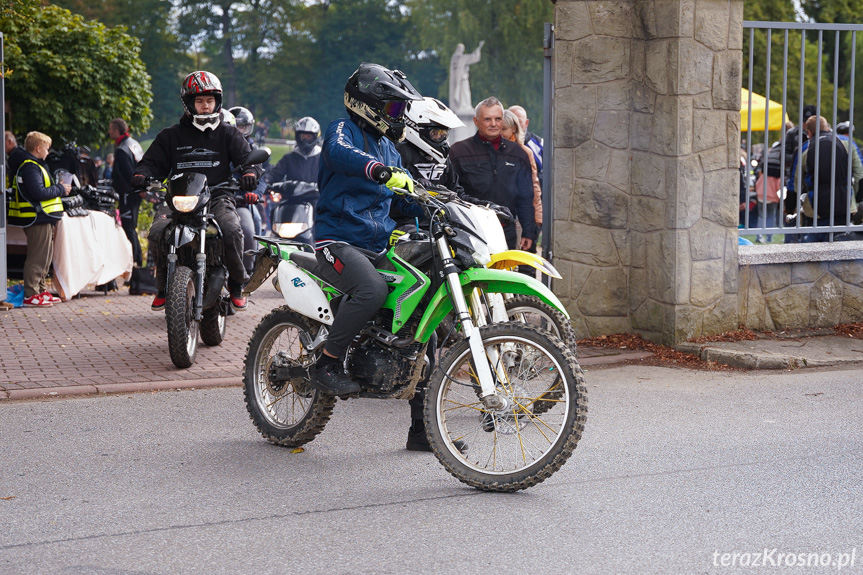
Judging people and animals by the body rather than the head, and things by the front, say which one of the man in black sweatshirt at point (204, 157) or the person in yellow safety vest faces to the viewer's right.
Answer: the person in yellow safety vest

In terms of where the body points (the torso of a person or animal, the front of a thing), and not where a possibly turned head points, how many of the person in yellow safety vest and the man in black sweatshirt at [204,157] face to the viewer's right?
1

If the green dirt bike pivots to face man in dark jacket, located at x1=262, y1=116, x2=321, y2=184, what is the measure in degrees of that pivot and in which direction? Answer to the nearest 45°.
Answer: approximately 135° to its left

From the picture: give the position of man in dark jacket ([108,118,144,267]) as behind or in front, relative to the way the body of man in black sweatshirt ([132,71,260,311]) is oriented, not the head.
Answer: behind

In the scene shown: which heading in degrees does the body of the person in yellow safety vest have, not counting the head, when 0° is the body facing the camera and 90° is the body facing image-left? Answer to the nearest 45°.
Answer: approximately 270°

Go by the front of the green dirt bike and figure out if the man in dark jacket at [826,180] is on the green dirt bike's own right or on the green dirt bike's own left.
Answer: on the green dirt bike's own left

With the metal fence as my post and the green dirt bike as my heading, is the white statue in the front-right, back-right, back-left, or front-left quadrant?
back-right
